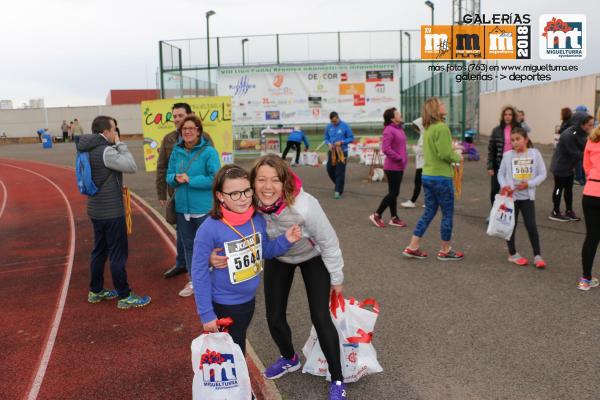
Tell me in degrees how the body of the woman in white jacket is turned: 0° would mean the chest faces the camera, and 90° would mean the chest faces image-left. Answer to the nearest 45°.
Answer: approximately 45°

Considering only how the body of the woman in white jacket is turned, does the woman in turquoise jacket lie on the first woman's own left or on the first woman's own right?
on the first woman's own right

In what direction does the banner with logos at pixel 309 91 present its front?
toward the camera

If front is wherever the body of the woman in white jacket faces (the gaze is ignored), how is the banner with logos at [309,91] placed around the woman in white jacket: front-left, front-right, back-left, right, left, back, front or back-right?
back-right

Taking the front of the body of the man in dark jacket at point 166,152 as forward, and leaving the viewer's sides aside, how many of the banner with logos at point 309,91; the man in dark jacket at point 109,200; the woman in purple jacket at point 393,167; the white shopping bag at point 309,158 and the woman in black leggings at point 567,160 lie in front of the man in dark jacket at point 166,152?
1

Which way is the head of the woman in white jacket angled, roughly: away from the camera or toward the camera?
toward the camera
